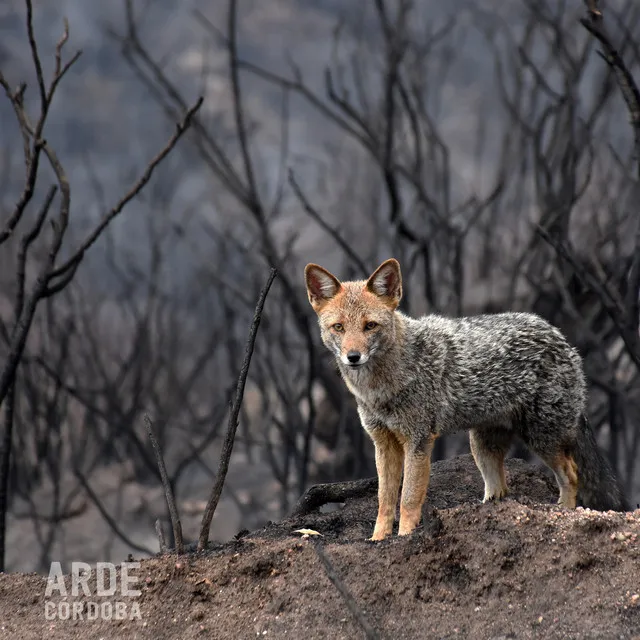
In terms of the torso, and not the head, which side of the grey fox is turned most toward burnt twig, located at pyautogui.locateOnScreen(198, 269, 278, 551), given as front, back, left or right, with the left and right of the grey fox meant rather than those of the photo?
front

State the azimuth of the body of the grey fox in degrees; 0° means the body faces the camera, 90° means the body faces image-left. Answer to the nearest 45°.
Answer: approximately 45°
